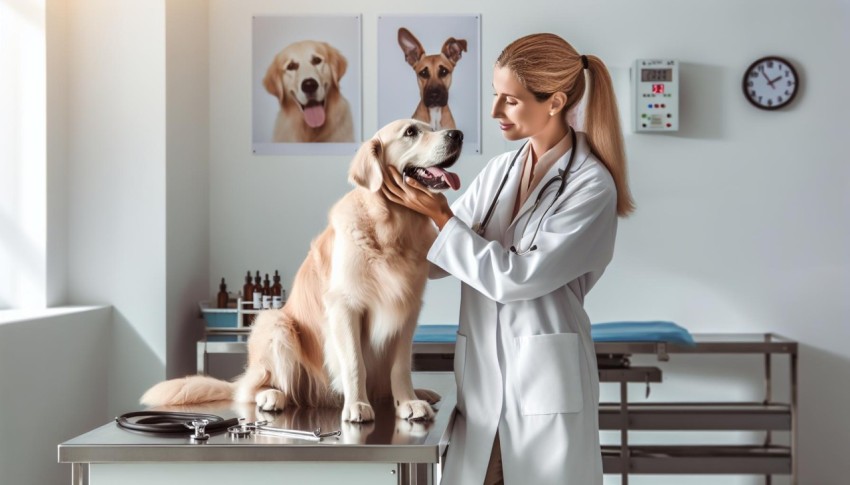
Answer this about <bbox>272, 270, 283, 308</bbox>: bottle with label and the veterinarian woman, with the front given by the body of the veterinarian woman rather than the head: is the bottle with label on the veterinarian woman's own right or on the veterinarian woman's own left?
on the veterinarian woman's own right

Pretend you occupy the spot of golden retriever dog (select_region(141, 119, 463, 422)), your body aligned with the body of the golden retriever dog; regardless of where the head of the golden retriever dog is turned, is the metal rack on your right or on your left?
on your left

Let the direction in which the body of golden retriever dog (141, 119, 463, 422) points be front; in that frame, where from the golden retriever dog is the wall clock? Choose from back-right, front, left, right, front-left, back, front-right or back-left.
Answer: left

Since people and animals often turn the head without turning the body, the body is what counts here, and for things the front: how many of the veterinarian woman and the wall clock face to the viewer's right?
0

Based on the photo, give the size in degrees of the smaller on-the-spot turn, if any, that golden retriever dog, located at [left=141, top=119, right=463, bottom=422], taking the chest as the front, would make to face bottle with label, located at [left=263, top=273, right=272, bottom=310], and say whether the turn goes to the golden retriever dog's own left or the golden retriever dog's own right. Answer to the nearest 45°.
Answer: approximately 135° to the golden retriever dog's own left

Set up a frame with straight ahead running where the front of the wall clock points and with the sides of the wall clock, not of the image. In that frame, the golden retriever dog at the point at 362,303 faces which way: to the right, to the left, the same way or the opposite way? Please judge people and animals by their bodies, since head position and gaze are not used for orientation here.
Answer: to the left

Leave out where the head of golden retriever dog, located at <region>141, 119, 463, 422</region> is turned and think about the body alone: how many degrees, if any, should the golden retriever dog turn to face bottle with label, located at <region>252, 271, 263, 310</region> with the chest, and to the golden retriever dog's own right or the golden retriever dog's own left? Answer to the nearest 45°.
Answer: approximately 135° to the golden retriever dog's own left

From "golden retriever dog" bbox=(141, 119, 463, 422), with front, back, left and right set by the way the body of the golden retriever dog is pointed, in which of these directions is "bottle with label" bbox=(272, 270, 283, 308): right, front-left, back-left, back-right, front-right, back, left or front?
back-left

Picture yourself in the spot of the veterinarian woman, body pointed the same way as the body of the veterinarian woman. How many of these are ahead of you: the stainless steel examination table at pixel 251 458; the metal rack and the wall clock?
1

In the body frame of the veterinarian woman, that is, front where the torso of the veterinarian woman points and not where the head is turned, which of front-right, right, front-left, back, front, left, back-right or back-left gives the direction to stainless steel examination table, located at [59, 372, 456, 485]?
front

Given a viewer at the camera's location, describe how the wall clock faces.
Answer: facing the viewer

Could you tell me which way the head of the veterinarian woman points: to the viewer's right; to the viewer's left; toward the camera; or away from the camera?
to the viewer's left

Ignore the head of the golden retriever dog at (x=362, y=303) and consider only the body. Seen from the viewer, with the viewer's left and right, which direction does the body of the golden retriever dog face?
facing the viewer and to the right of the viewer

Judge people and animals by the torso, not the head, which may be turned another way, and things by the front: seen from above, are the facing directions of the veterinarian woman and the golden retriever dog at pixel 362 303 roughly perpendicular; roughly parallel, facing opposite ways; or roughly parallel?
roughly perpendicular

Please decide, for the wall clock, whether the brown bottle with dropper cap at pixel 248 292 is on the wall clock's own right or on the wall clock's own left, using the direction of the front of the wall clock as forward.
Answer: on the wall clock's own right

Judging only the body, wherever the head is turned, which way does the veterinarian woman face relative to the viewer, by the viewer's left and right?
facing the viewer and to the left of the viewer
